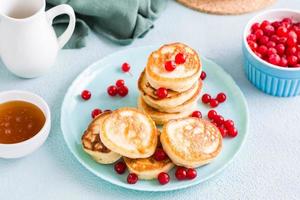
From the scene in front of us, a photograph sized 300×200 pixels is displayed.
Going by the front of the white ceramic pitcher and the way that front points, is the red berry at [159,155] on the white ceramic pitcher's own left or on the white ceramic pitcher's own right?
on the white ceramic pitcher's own left

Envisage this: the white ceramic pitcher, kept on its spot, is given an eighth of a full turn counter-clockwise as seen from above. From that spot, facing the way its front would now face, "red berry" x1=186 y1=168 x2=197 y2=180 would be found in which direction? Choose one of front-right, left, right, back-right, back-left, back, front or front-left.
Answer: left

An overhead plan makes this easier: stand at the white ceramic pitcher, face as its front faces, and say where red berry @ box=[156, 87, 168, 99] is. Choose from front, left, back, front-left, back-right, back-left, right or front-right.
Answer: back-left

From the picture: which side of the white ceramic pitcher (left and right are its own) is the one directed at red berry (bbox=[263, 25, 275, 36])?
back

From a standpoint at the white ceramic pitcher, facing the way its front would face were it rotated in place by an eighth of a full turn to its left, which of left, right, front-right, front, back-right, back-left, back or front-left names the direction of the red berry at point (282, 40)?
back-left

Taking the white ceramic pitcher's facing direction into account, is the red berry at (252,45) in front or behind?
behind

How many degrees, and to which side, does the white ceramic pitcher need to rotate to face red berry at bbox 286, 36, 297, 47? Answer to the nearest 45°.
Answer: approximately 180°

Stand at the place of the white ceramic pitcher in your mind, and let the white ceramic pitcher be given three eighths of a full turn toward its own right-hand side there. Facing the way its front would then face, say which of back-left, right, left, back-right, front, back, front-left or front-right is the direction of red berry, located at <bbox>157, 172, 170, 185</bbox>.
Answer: right

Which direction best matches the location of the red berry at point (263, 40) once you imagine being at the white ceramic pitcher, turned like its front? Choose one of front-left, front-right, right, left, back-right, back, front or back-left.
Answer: back

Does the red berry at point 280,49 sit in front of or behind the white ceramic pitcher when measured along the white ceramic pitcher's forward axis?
behind

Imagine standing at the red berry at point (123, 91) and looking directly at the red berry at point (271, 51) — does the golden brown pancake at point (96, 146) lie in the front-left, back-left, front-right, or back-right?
back-right

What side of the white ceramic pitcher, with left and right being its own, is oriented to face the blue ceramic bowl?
back

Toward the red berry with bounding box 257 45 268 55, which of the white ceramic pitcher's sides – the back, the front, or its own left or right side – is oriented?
back

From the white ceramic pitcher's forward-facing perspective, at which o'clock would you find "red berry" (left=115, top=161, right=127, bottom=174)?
The red berry is roughly at 8 o'clock from the white ceramic pitcher.

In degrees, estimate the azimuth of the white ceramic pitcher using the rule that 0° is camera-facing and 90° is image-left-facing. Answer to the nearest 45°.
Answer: approximately 90°

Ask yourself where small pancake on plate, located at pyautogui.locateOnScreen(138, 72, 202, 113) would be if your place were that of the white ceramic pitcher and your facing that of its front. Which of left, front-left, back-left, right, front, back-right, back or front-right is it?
back-left

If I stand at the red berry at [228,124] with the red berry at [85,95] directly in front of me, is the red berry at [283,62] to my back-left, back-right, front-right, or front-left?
back-right

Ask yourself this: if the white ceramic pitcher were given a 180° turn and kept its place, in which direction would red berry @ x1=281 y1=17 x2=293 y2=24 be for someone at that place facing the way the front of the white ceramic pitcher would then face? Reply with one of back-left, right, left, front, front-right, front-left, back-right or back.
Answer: front
